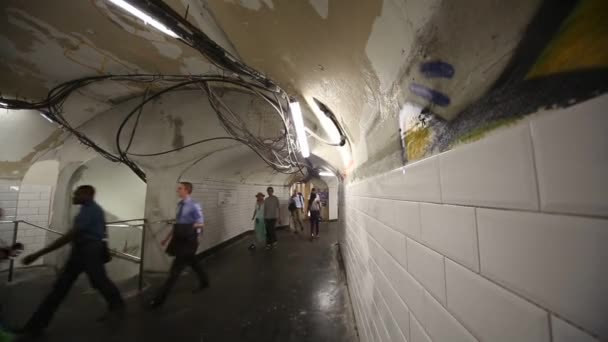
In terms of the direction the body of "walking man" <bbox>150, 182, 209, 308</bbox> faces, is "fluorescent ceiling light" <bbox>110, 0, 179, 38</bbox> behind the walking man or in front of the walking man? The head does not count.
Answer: in front

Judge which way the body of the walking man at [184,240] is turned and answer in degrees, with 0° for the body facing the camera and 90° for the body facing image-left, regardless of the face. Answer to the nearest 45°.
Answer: approximately 45°

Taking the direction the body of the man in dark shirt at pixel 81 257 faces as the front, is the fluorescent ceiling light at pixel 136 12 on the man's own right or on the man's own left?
on the man's own left

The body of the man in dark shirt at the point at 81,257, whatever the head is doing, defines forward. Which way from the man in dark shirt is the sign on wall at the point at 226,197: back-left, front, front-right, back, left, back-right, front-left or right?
back-right

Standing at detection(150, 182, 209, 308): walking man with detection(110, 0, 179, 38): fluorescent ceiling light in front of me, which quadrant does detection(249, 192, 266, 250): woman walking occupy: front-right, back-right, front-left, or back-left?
back-left

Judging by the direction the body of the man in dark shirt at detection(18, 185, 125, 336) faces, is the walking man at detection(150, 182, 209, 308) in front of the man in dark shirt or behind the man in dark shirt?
behind

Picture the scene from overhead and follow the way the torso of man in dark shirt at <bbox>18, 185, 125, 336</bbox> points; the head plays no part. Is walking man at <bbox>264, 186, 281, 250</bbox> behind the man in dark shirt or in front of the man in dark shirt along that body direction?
behind

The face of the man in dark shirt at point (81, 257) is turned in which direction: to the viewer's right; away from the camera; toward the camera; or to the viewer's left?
to the viewer's left

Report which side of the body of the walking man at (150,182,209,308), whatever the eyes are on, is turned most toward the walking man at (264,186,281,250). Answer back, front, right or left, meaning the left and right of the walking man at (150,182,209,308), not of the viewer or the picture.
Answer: back

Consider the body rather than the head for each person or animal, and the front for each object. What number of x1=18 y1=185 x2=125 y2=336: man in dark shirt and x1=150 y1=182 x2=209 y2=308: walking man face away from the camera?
0

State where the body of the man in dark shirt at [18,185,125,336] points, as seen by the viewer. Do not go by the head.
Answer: to the viewer's left
